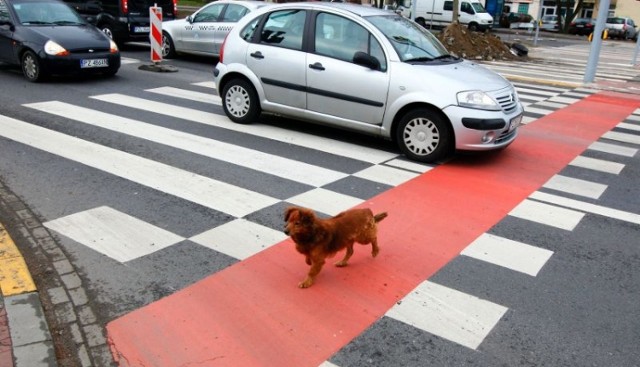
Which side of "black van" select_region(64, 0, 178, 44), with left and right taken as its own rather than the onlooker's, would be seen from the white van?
right

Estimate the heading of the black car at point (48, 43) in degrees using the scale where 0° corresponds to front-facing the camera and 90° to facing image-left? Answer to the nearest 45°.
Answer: approximately 315°

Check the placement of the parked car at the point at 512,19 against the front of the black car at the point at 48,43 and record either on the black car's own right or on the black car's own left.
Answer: on the black car's own left

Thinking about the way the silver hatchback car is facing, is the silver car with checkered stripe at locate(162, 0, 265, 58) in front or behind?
behind

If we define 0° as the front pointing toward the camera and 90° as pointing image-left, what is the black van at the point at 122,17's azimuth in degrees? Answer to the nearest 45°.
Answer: approximately 135°

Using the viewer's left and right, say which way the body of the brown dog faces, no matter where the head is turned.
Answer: facing the viewer and to the left of the viewer

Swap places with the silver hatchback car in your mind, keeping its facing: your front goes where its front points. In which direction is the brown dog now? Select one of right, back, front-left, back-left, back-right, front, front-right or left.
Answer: front-right

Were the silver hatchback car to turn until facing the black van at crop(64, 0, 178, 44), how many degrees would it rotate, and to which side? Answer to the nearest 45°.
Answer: approximately 180°

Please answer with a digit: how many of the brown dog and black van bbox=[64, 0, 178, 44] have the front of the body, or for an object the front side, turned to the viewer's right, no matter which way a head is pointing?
0

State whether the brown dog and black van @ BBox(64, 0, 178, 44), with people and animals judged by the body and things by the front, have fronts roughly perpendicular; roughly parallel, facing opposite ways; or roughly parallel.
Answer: roughly perpendicular

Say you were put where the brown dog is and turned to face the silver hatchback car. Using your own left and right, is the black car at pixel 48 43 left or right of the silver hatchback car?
left

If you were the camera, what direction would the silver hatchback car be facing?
facing the viewer and to the right of the viewer
